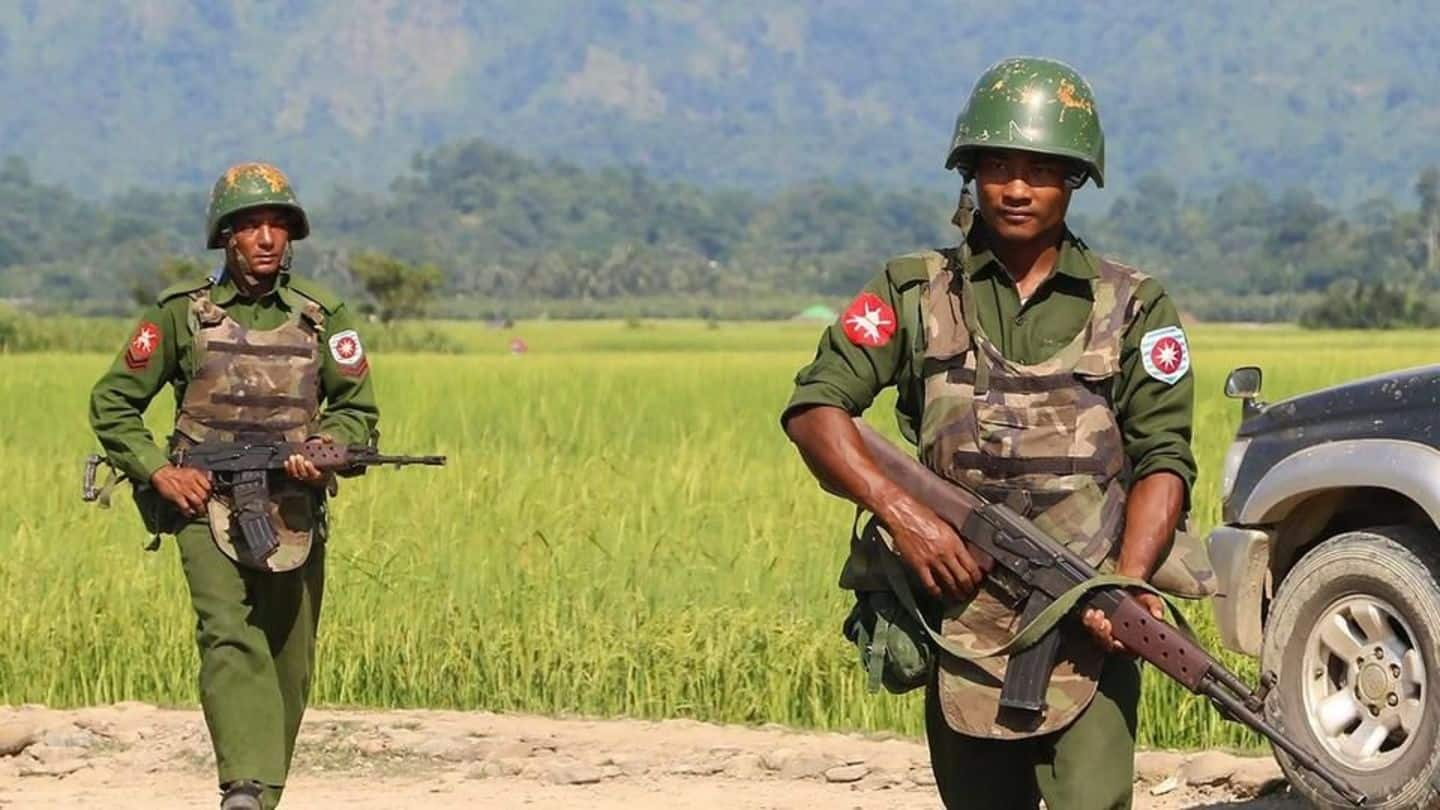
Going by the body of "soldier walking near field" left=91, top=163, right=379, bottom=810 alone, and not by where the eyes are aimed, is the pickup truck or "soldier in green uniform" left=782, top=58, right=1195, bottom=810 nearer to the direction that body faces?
the soldier in green uniform

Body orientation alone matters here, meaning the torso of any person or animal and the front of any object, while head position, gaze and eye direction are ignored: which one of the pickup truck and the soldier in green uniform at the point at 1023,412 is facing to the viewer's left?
the pickup truck

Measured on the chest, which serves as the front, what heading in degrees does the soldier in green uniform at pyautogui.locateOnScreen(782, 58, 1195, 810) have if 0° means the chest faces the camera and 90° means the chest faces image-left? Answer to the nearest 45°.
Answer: approximately 0°

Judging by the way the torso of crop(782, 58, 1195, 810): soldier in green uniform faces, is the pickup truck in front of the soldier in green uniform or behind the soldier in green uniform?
behind

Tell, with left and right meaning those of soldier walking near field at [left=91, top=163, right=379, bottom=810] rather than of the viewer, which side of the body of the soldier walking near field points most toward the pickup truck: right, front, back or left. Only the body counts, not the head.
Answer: left

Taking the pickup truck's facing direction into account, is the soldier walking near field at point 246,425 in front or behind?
in front

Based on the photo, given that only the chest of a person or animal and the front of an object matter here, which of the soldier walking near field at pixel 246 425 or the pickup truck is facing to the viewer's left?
the pickup truck

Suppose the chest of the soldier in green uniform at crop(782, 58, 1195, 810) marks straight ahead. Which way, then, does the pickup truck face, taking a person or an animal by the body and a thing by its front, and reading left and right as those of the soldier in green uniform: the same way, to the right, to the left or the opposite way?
to the right

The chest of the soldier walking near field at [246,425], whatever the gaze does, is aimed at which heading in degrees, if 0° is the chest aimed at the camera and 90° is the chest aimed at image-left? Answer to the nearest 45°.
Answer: approximately 0°

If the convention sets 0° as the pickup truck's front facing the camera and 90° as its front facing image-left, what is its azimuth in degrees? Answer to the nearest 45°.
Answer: approximately 90°
